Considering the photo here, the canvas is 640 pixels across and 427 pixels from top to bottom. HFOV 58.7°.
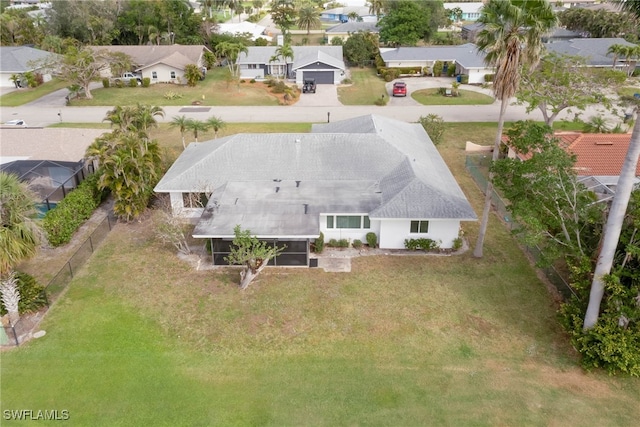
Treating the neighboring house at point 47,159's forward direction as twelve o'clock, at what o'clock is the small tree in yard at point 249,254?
The small tree in yard is roughly at 5 o'clock from the neighboring house.

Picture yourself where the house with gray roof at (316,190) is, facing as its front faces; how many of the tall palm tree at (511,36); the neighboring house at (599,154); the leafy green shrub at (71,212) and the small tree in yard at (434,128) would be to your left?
1

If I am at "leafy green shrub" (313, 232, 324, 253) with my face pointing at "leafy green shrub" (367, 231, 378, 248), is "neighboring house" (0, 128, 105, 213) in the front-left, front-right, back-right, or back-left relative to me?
back-left

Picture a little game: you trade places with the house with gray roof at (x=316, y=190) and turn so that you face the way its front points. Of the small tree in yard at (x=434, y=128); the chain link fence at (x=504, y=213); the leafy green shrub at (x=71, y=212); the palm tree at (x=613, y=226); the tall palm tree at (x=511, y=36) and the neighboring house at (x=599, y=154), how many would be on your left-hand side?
1

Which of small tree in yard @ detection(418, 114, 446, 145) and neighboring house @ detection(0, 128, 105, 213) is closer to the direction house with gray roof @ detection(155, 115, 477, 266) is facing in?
the small tree in yard

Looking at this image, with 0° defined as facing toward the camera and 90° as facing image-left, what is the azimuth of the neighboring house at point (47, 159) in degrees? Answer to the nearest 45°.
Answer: approximately 180°

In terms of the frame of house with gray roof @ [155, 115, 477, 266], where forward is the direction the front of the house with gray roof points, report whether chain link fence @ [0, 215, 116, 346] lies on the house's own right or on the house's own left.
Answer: on the house's own left

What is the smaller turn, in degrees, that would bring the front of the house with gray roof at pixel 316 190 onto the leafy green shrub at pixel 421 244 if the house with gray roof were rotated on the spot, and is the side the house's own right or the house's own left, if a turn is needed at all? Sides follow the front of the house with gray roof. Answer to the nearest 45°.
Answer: approximately 135° to the house's own right

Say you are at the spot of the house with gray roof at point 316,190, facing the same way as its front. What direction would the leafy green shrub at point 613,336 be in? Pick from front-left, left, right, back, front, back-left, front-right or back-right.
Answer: back-right

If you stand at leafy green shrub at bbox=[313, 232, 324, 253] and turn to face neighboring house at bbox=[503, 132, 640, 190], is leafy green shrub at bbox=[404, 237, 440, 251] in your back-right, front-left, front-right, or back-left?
front-right

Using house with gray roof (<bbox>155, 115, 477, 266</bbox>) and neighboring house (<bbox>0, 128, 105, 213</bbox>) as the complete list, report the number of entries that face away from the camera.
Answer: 2

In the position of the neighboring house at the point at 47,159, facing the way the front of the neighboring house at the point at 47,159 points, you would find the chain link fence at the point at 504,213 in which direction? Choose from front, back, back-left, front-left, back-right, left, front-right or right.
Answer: back-right

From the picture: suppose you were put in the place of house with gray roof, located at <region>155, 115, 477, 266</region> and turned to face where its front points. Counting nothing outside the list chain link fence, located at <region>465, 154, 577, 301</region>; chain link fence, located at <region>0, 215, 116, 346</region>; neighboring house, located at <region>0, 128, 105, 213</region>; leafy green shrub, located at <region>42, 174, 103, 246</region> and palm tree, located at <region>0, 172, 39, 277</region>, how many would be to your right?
1

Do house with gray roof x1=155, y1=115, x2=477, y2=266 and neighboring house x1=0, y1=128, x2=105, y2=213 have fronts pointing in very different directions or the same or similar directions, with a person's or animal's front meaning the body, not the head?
same or similar directions

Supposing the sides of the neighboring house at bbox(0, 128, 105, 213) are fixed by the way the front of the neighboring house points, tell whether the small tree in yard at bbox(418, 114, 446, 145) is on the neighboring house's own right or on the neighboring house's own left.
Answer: on the neighboring house's own right

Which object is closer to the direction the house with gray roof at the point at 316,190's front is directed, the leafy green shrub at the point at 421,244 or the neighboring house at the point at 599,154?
the neighboring house

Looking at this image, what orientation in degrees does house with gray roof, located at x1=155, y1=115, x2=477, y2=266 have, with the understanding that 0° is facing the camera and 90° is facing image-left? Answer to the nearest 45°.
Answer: approximately 180°
